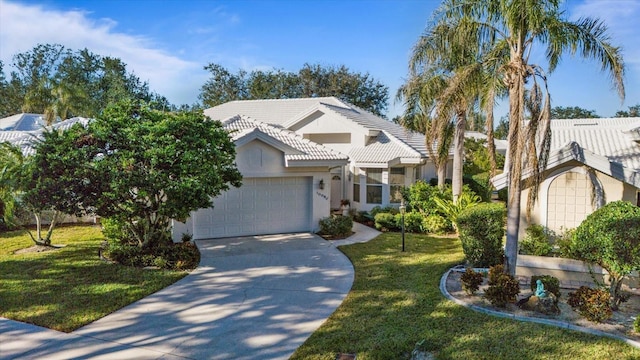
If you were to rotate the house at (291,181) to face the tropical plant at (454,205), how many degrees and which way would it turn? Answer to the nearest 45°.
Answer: approximately 90° to its left

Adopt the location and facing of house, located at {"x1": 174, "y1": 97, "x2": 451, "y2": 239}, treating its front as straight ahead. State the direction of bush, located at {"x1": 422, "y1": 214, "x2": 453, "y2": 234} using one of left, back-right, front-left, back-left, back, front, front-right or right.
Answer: left

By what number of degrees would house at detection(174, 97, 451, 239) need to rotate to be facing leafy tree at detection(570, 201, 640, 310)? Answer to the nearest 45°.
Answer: approximately 45° to its left

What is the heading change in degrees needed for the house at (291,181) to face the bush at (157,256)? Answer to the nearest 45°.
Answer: approximately 45° to its right

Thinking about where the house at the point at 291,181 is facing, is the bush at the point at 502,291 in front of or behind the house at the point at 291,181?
in front

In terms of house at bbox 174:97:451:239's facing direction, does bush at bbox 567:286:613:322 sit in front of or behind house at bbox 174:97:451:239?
in front

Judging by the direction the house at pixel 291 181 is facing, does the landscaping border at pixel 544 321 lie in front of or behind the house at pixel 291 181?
in front

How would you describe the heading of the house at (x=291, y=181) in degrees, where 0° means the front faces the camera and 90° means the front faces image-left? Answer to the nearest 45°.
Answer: approximately 0°
